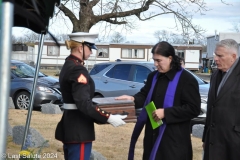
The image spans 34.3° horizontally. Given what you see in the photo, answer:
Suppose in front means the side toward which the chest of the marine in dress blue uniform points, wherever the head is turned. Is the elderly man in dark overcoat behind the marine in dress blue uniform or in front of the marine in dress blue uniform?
in front

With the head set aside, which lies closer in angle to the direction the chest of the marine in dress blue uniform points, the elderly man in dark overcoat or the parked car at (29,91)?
the elderly man in dark overcoat

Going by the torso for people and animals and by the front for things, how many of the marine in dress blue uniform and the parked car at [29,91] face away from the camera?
0

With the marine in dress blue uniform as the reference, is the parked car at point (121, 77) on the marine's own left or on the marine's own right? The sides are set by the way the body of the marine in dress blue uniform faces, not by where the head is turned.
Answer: on the marine's own left

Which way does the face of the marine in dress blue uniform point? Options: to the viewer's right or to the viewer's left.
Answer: to the viewer's right

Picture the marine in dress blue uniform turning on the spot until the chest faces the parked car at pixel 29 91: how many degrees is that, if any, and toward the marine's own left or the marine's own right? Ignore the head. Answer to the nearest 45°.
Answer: approximately 90° to the marine's own left

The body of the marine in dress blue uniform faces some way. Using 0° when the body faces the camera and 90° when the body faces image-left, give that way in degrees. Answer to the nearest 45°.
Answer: approximately 270°

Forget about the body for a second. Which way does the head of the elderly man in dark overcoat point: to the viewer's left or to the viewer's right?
to the viewer's left
